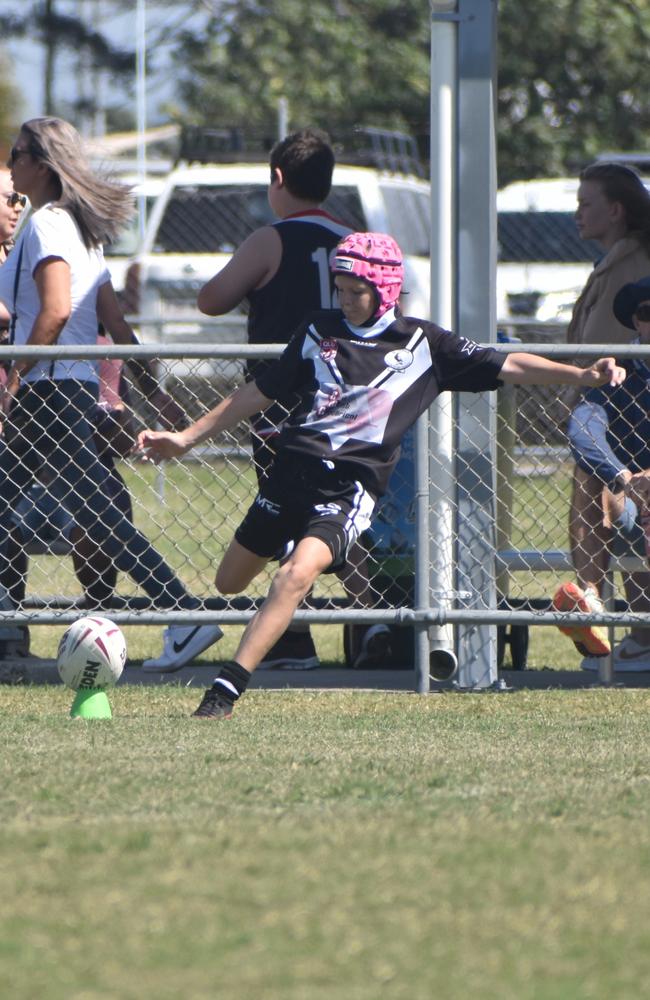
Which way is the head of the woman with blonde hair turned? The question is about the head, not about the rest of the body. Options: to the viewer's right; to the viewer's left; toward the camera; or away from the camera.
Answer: to the viewer's left

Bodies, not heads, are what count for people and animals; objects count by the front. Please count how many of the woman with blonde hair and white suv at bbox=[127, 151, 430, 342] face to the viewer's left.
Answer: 1

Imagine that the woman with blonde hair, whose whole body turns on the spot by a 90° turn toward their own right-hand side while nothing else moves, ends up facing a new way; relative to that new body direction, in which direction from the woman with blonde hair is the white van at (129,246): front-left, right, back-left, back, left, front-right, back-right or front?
front

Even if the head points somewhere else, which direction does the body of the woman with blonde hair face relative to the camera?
to the viewer's left

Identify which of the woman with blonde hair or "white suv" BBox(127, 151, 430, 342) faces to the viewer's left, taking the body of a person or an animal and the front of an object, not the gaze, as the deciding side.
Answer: the woman with blonde hair

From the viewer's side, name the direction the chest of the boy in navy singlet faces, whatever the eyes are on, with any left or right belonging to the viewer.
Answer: facing away from the viewer and to the left of the viewer
